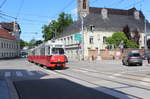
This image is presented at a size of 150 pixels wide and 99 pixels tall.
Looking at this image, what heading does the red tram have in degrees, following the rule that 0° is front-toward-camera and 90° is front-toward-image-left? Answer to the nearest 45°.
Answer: approximately 315°
